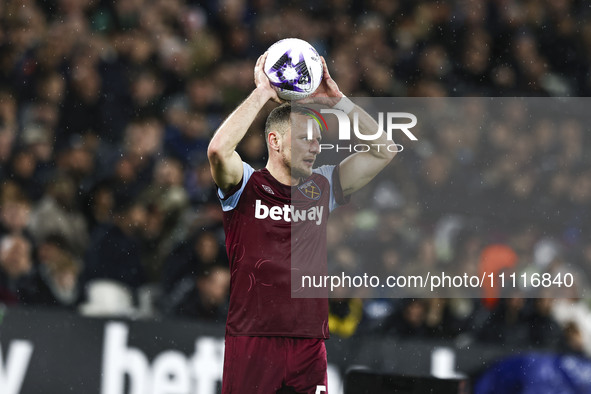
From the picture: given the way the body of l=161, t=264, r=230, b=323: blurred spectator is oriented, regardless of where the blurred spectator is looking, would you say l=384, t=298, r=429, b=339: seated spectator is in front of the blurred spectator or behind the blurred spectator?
in front

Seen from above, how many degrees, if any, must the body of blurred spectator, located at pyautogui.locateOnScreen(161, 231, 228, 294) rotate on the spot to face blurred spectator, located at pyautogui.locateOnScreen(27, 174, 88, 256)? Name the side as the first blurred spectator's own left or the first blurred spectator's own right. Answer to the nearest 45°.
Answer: approximately 135° to the first blurred spectator's own right

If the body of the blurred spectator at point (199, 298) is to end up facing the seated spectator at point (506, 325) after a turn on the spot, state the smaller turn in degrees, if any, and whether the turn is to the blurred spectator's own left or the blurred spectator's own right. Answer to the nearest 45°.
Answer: approximately 45° to the blurred spectator's own left

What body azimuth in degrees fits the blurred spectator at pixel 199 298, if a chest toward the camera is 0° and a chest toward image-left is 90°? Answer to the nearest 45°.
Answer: approximately 315°

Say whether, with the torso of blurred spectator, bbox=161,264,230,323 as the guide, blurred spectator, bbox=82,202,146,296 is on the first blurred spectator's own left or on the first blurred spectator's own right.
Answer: on the first blurred spectator's own right

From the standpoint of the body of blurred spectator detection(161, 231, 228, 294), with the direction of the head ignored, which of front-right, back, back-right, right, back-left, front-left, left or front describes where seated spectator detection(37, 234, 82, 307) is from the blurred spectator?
back-right

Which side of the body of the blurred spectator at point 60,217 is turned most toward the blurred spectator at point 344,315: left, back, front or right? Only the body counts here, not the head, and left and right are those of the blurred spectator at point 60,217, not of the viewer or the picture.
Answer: left

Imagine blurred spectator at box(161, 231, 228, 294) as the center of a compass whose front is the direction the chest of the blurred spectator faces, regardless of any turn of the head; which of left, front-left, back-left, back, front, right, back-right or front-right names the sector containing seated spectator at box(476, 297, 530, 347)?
front-left

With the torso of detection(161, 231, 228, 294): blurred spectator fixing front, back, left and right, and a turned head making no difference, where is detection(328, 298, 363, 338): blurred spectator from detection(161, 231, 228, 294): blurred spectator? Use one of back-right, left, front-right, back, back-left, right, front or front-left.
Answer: front-left

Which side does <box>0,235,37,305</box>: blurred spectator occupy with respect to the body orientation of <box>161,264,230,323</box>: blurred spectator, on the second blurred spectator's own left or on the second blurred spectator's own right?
on the second blurred spectator's own right

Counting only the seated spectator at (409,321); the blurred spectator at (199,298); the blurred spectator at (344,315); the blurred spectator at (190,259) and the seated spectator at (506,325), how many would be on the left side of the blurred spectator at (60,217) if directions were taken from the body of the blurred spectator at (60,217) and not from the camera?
5

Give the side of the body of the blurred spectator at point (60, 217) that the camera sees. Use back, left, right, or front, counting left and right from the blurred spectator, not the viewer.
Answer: front

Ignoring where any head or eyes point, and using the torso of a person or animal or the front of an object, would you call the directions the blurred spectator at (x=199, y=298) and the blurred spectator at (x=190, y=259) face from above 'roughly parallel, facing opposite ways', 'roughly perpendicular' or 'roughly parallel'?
roughly parallel
